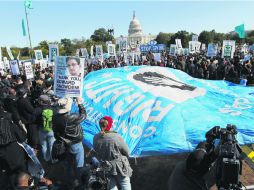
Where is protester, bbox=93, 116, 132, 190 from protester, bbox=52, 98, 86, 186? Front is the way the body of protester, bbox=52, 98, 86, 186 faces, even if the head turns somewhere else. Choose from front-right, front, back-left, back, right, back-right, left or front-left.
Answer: right

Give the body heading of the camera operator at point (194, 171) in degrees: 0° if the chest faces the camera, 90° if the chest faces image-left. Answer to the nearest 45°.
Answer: approximately 225°

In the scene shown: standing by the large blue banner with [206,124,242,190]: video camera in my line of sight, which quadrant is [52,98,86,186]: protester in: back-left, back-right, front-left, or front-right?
front-right

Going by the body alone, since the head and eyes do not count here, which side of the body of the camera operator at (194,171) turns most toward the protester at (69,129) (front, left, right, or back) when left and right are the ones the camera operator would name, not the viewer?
left

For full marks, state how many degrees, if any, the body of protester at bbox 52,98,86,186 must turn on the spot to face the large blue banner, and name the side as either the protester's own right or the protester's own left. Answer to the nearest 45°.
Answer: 0° — they already face it

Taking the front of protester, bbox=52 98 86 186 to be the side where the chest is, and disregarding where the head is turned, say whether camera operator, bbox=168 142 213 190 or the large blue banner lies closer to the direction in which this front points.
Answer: the large blue banner

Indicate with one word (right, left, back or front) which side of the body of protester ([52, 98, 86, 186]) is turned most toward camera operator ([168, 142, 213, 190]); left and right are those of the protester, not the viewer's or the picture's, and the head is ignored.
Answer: right

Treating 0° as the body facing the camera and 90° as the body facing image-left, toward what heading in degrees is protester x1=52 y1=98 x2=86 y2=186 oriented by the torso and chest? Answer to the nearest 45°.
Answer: approximately 225°
